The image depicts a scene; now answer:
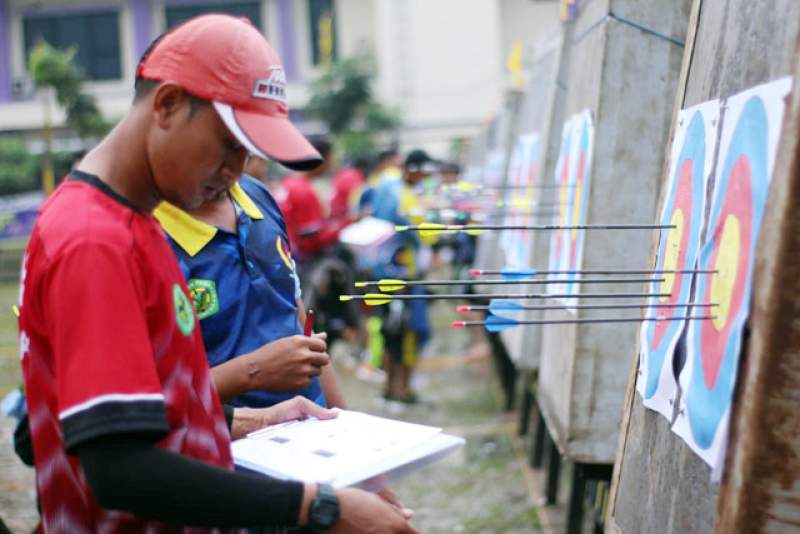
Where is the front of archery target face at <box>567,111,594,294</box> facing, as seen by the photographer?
facing to the left of the viewer

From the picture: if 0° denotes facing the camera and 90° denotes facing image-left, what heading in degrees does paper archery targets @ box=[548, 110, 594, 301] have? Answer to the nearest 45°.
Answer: approximately 90°

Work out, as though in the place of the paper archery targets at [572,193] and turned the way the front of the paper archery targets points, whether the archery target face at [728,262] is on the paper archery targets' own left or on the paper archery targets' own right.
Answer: on the paper archery targets' own left

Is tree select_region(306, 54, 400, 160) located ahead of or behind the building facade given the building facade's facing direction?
ahead

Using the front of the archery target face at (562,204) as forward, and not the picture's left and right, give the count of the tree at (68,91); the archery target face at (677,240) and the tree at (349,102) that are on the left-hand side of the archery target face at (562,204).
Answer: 1

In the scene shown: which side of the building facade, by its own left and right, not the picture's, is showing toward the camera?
front

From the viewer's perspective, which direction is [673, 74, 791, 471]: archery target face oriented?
to the viewer's left

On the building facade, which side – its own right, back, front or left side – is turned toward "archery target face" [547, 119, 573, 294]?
front

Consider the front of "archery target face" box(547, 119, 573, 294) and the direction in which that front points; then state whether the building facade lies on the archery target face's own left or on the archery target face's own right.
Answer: on the archery target face's own right

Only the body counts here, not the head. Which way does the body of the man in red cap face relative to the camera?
to the viewer's right

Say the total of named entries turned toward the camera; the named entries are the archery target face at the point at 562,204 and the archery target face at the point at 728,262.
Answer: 0

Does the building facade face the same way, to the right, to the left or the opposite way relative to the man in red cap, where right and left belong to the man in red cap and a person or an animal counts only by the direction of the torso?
to the right
